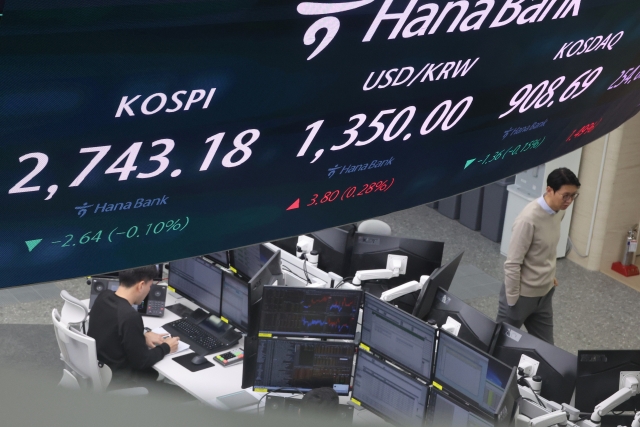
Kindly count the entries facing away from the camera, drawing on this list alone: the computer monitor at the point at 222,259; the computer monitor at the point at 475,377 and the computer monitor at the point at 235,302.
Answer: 0

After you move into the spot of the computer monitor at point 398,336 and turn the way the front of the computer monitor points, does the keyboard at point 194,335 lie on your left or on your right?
on your right

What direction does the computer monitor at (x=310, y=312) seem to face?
toward the camera

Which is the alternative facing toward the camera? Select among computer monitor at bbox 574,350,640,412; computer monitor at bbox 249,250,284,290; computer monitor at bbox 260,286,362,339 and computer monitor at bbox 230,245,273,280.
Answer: computer monitor at bbox 260,286,362,339

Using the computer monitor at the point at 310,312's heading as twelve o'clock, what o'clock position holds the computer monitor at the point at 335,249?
the computer monitor at the point at 335,249 is roughly at 6 o'clock from the computer monitor at the point at 310,312.

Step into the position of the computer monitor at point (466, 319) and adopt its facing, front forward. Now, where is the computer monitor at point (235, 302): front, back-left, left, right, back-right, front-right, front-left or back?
back-left
